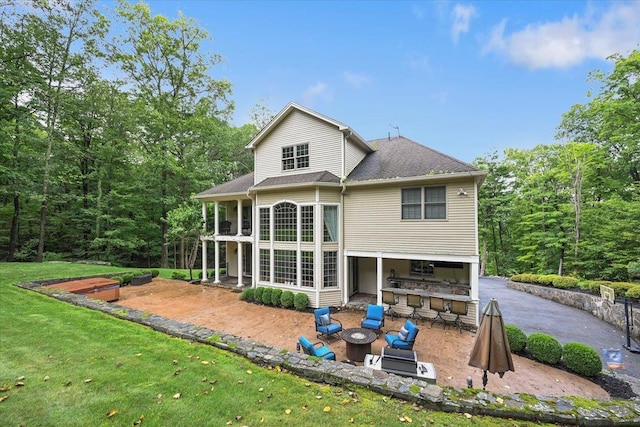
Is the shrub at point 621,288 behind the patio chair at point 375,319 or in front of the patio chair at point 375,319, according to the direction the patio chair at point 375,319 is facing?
behind

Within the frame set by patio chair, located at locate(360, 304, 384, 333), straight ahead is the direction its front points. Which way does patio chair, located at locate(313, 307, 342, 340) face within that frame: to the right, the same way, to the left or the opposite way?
to the left

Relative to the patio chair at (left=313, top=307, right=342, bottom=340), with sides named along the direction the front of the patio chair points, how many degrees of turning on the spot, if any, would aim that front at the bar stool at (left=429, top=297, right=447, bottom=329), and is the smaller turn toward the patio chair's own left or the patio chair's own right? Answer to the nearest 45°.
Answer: approximately 45° to the patio chair's own left

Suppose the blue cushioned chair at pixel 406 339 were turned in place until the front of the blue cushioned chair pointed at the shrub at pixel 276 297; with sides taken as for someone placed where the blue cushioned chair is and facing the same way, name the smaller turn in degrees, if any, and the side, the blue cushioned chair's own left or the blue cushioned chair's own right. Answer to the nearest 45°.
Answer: approximately 90° to the blue cushioned chair's own right

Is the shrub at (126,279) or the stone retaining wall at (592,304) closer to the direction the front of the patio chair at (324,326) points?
the stone retaining wall

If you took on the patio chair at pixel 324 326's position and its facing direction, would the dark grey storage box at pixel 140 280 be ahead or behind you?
behind

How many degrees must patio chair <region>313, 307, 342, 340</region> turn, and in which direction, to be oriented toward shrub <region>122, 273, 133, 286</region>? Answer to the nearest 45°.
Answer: approximately 180°
